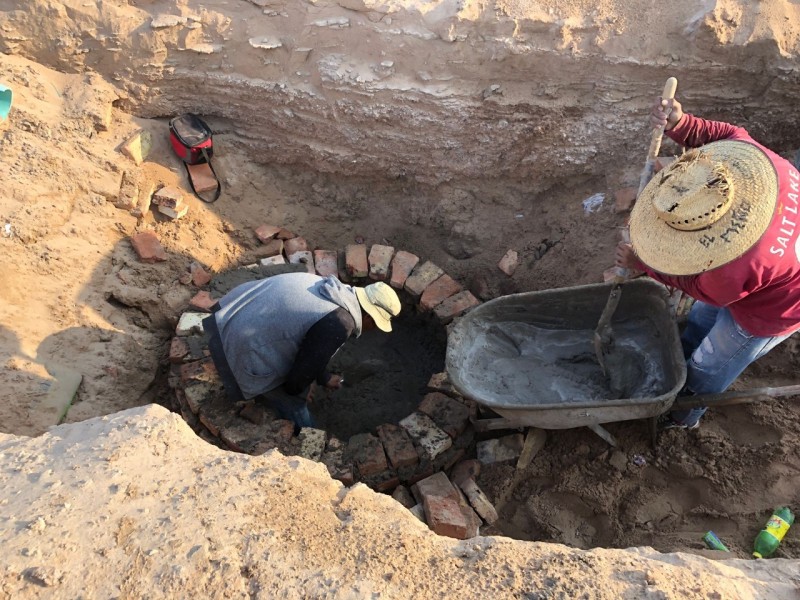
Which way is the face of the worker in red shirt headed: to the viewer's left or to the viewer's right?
to the viewer's left

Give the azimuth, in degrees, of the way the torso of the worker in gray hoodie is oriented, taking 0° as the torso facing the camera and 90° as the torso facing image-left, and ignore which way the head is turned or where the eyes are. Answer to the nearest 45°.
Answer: approximately 270°

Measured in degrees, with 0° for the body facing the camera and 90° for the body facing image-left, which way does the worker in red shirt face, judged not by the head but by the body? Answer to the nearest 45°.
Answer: approximately 90°

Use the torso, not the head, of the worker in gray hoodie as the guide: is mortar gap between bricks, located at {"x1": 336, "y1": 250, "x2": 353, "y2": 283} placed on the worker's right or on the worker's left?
on the worker's left

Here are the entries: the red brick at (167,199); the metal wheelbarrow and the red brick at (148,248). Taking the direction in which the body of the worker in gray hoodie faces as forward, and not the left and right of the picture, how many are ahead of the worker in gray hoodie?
1

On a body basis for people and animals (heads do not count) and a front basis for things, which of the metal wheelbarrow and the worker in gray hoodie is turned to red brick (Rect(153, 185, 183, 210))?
the metal wheelbarrow

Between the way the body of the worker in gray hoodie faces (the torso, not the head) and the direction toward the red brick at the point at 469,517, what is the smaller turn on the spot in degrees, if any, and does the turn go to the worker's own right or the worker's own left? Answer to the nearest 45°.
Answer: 0° — they already face it

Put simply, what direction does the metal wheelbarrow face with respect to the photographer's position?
facing to the left of the viewer
